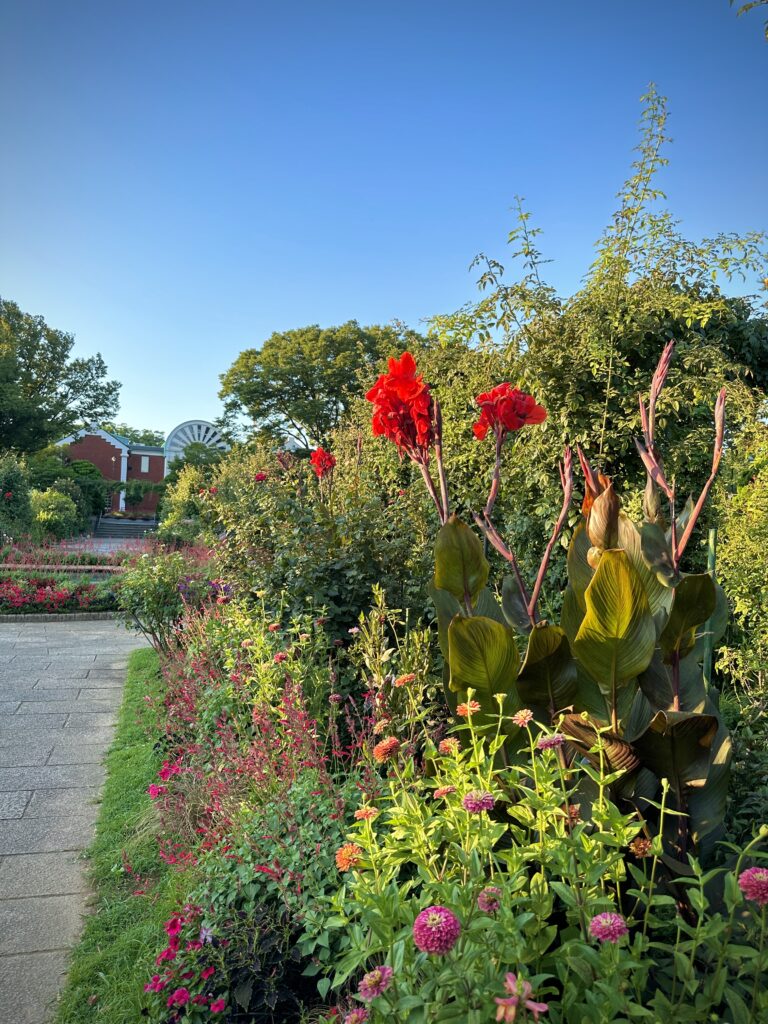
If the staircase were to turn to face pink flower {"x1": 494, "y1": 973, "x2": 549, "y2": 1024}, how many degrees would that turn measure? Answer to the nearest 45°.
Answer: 0° — it already faces it

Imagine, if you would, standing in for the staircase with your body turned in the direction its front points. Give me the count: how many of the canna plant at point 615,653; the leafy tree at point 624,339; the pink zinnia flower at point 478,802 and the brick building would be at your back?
1

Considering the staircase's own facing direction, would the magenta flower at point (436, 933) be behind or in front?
in front

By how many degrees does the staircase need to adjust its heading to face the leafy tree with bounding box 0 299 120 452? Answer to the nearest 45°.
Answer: approximately 135° to its right

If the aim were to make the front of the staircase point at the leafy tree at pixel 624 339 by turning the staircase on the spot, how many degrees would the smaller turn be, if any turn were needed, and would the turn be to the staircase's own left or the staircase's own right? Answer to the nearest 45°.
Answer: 0° — it already faces it

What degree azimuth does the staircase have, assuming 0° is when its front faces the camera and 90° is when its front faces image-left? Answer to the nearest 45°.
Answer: approximately 0°

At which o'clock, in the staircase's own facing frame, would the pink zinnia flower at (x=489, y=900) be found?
The pink zinnia flower is roughly at 12 o'clock from the staircase.

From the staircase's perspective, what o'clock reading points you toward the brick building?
The brick building is roughly at 6 o'clock from the staircase.

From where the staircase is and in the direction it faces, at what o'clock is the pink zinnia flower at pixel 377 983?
The pink zinnia flower is roughly at 12 o'clock from the staircase.

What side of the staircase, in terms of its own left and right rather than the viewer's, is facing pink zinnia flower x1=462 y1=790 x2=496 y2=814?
front

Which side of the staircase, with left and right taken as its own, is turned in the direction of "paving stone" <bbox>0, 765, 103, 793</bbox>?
front

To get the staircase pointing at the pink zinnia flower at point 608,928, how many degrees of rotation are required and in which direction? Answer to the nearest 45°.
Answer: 0° — it already faces it
